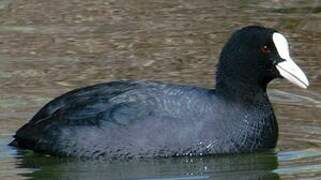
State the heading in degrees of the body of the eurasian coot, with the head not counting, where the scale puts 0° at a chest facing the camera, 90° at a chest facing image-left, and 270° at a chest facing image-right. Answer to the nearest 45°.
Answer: approximately 270°
